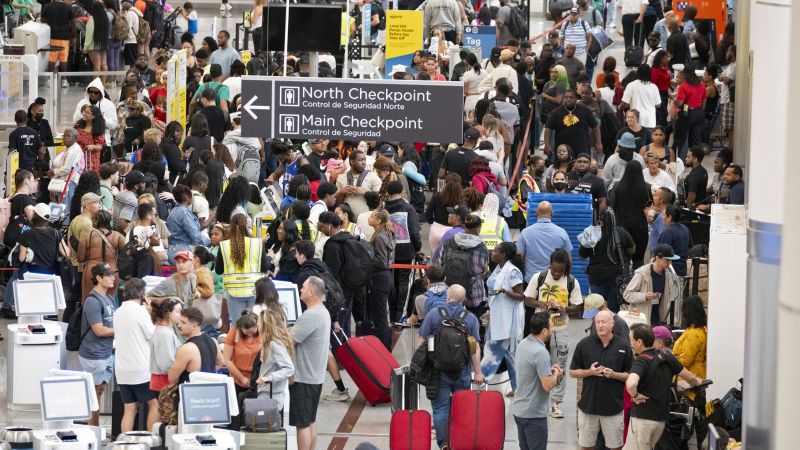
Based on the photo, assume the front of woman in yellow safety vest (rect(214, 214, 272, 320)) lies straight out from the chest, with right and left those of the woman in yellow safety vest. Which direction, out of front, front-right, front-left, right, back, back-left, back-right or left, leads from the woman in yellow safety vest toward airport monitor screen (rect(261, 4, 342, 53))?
front

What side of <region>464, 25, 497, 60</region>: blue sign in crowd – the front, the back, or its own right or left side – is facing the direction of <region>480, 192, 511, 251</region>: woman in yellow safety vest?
front

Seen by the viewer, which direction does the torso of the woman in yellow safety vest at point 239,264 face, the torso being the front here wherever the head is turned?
away from the camera

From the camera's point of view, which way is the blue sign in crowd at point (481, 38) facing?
toward the camera

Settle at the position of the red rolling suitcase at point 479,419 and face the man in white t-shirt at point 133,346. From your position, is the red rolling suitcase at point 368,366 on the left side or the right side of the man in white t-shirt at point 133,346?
right

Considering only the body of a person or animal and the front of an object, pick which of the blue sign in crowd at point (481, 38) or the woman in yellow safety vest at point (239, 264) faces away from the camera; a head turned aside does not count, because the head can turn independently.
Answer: the woman in yellow safety vest

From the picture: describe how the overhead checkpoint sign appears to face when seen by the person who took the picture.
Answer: facing the viewer
